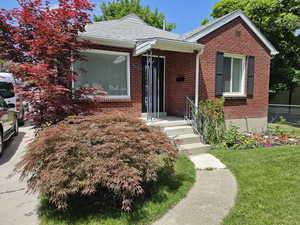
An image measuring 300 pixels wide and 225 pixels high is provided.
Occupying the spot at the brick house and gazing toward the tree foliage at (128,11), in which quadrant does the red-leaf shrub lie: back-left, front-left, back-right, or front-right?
back-left
